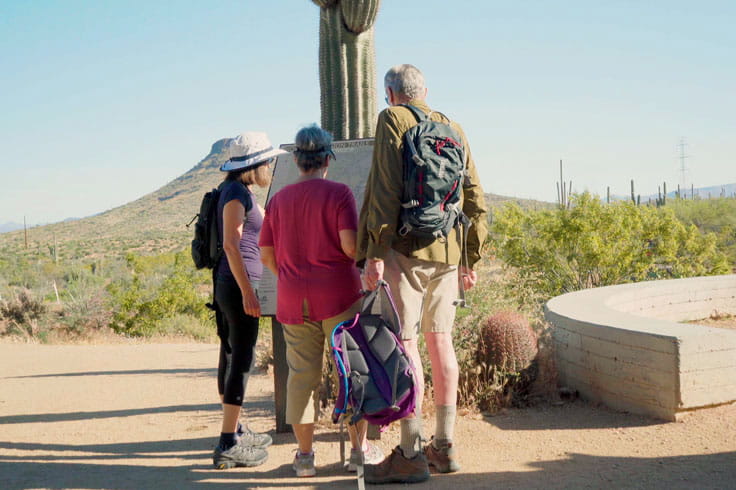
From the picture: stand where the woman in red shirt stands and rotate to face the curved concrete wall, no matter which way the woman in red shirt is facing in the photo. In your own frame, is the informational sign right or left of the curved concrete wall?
left

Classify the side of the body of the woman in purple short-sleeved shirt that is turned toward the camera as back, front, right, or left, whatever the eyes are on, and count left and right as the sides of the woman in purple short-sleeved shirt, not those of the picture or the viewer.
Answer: right

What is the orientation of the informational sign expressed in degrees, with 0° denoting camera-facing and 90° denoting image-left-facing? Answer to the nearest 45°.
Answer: approximately 0°

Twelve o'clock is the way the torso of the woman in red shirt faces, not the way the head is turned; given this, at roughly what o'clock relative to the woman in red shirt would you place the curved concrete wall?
The curved concrete wall is roughly at 2 o'clock from the woman in red shirt.

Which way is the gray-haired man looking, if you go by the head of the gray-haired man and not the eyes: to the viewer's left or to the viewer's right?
to the viewer's left

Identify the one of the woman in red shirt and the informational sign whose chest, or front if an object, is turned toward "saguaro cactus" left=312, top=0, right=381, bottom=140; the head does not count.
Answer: the woman in red shirt

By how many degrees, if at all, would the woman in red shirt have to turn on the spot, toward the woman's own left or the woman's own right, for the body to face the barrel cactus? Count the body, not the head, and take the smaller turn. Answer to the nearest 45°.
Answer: approximately 45° to the woman's own right

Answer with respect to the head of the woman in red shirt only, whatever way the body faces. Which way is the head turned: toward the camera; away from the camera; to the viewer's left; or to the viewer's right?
away from the camera

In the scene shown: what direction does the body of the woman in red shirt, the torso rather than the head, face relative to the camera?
away from the camera

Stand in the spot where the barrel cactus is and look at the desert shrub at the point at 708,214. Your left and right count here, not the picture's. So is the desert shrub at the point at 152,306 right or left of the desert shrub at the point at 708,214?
left
